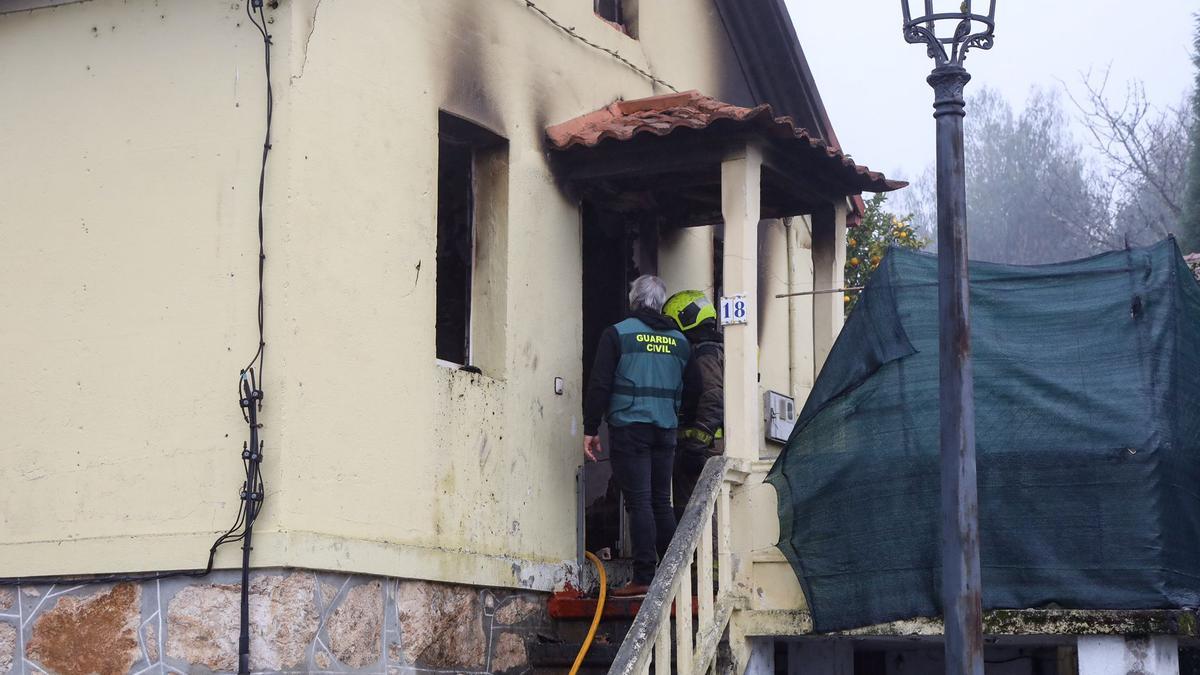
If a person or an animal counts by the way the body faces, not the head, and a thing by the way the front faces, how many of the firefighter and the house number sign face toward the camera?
1

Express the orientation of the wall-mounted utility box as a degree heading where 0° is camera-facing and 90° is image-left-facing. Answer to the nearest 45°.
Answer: approximately 315°

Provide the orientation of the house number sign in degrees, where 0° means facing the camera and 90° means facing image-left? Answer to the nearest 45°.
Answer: approximately 0°

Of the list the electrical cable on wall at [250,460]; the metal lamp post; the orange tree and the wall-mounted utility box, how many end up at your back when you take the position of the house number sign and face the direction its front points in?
2

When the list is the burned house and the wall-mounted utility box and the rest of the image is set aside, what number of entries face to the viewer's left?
0

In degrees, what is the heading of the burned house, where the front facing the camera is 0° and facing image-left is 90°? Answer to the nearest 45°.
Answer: approximately 315°

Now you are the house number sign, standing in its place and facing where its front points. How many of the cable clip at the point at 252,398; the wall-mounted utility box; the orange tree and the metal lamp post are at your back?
2
